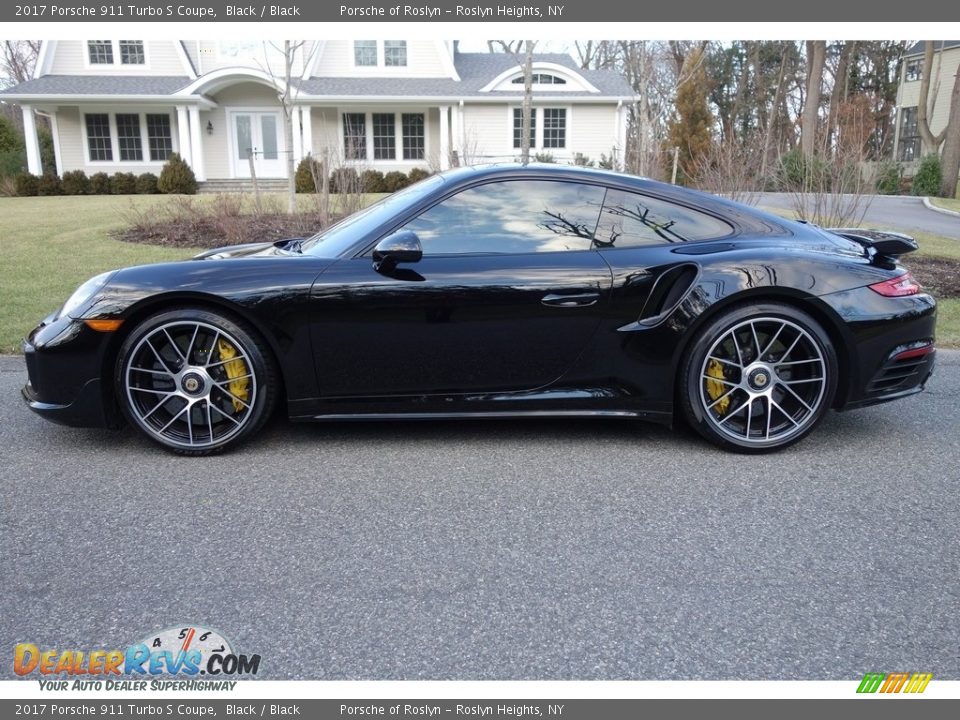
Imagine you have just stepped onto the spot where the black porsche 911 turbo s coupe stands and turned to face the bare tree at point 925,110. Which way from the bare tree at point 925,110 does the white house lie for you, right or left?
left

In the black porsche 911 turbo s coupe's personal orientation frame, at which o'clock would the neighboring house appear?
The neighboring house is roughly at 4 o'clock from the black porsche 911 turbo s coupe.

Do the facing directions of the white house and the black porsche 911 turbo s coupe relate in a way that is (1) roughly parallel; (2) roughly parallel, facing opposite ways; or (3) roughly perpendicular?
roughly perpendicular

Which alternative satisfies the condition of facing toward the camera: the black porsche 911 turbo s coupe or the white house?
the white house

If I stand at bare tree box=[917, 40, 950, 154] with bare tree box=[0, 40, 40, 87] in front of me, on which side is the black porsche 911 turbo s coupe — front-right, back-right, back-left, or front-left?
front-left

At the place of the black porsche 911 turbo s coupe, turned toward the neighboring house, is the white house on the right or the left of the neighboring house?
left

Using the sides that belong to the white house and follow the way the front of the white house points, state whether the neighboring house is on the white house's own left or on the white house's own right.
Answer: on the white house's own left

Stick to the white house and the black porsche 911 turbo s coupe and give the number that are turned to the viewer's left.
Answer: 1

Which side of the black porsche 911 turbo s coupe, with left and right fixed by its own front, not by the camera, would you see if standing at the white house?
right

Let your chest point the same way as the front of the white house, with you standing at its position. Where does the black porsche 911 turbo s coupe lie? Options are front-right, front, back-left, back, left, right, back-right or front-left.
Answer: front

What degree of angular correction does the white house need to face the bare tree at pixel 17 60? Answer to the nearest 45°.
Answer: approximately 135° to its right

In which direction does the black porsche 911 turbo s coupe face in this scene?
to the viewer's left

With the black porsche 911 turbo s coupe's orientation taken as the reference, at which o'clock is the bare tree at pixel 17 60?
The bare tree is roughly at 2 o'clock from the black porsche 911 turbo s coupe.

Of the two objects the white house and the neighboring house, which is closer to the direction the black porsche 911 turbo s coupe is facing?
the white house

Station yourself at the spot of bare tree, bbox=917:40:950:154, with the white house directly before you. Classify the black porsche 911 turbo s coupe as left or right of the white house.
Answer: left

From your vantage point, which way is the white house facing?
toward the camera

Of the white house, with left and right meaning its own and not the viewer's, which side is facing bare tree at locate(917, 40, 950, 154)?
left
